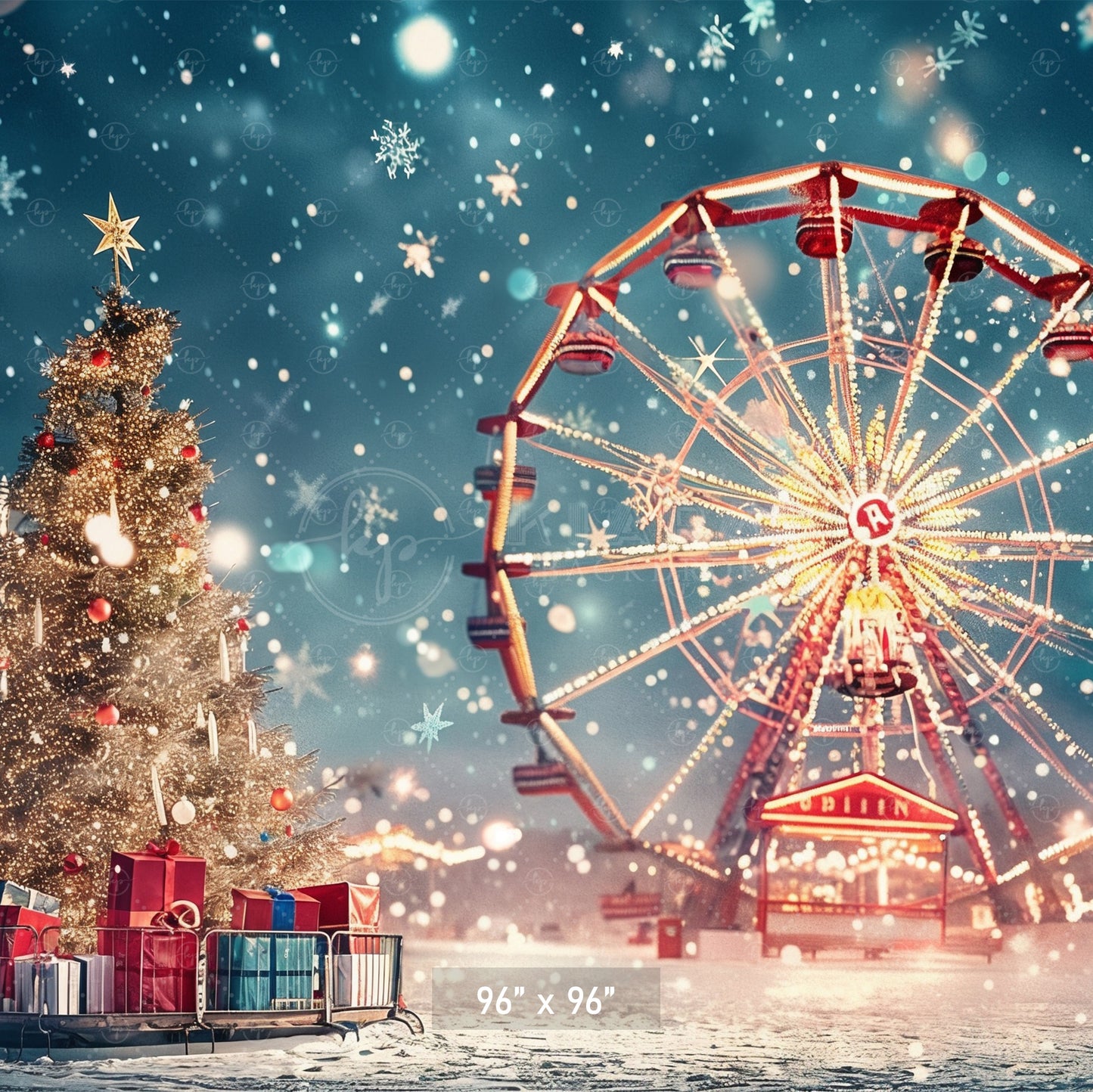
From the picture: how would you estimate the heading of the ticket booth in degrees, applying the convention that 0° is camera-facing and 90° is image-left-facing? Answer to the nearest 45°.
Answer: approximately 0°

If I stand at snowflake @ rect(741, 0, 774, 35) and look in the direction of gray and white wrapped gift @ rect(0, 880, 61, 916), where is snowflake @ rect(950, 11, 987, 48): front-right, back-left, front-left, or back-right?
back-left

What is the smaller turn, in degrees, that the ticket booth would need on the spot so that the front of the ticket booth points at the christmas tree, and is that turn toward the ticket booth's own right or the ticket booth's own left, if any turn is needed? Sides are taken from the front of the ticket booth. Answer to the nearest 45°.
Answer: approximately 45° to the ticket booth's own right

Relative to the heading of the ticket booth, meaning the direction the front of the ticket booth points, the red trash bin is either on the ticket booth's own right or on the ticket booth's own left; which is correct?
on the ticket booth's own right
